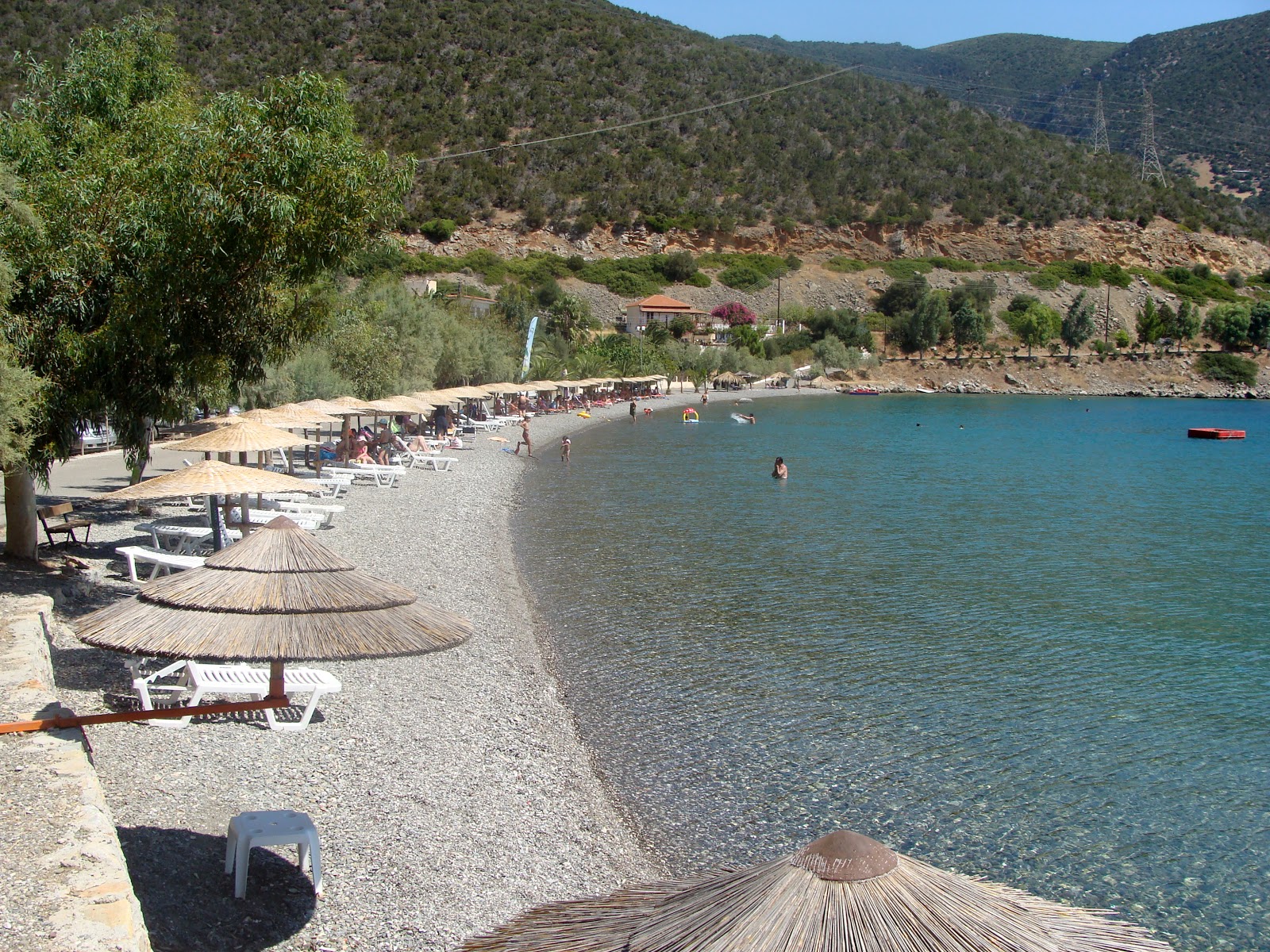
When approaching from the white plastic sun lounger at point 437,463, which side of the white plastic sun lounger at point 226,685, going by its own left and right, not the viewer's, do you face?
left

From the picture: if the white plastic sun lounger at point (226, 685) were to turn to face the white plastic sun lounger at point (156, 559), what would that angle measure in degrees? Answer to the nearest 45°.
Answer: approximately 90° to its left

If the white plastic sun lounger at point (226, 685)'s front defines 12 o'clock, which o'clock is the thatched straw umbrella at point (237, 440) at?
The thatched straw umbrella is roughly at 9 o'clock from the white plastic sun lounger.

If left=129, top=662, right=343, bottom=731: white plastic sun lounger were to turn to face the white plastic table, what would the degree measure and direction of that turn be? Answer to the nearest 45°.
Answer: approximately 90° to its right

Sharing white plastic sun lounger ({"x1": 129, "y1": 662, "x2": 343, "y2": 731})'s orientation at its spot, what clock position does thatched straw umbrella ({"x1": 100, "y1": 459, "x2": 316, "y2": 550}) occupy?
The thatched straw umbrella is roughly at 9 o'clock from the white plastic sun lounger.

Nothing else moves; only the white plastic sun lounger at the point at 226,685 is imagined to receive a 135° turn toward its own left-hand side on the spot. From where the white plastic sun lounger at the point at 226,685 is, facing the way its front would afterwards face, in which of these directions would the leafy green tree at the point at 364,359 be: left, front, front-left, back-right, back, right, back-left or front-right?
front-right

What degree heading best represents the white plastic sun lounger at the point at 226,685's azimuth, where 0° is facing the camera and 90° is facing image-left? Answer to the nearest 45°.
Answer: approximately 270°

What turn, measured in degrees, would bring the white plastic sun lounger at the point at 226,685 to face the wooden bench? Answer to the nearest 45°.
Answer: approximately 90° to its left
